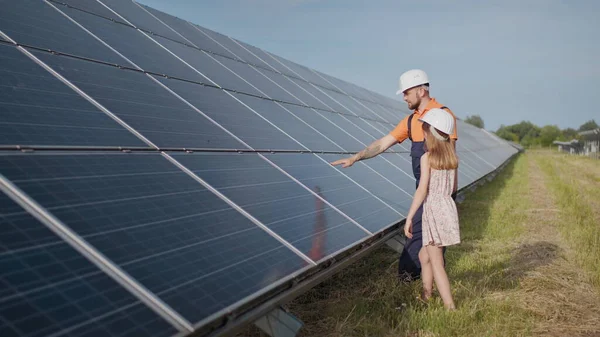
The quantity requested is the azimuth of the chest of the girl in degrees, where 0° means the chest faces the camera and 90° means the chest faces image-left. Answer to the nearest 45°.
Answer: approximately 135°

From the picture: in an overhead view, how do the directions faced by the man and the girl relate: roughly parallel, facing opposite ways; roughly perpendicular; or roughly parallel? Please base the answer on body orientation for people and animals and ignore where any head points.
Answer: roughly perpendicular

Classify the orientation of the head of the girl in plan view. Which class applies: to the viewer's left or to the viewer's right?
to the viewer's left

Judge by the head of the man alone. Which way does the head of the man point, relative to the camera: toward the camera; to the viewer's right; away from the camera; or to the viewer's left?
to the viewer's left

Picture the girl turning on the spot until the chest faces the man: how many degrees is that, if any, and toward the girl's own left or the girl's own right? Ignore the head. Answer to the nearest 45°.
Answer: approximately 45° to the girl's own right

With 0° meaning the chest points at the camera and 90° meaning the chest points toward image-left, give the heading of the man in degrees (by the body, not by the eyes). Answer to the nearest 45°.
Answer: approximately 45°
